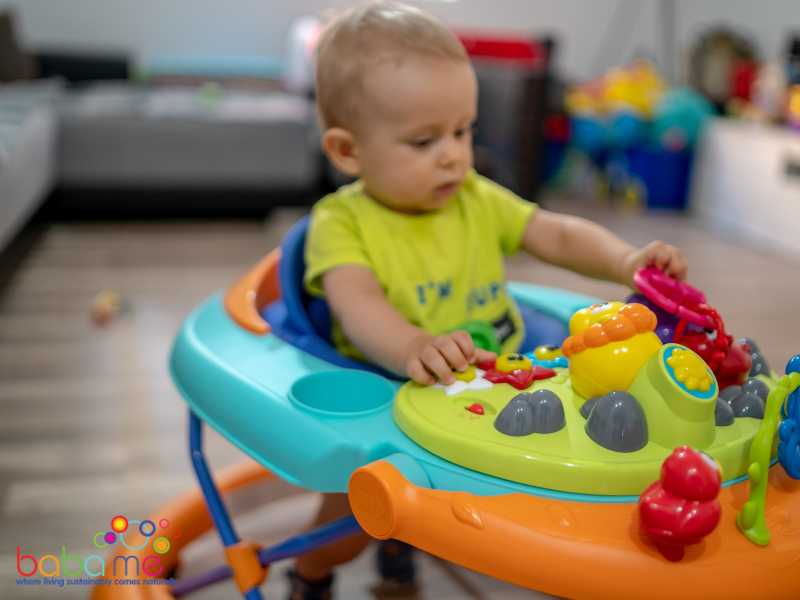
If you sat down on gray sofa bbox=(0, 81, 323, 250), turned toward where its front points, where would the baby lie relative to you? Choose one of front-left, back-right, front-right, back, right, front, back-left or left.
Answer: front

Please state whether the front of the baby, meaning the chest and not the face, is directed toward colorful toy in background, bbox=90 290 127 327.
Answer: no

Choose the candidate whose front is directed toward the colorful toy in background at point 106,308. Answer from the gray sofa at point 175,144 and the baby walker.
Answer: the gray sofa

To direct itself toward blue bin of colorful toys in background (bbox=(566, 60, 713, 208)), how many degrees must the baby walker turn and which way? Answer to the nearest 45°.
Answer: approximately 135° to its left

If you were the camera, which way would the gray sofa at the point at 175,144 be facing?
facing the viewer

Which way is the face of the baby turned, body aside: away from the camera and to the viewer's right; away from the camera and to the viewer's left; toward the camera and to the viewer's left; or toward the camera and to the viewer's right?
toward the camera and to the viewer's right

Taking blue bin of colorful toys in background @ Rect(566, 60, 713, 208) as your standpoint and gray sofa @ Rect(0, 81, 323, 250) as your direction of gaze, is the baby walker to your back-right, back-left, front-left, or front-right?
front-left

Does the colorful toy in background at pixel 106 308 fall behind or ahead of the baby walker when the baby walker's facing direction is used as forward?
behind

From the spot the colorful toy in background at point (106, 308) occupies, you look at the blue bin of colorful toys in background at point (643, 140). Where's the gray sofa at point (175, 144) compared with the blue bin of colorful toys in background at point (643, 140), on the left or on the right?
left

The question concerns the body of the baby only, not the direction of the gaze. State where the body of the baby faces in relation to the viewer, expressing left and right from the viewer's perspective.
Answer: facing the viewer and to the right of the viewer

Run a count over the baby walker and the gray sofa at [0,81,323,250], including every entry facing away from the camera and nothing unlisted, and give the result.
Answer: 0

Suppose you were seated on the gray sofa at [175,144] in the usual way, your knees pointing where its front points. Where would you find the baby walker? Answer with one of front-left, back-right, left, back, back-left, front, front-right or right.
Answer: front

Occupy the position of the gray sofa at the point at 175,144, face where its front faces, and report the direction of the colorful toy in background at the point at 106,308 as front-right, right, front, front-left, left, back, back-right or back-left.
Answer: front

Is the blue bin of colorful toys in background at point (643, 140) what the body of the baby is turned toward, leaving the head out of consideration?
no
